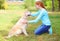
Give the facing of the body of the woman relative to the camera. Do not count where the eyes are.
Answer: to the viewer's left
